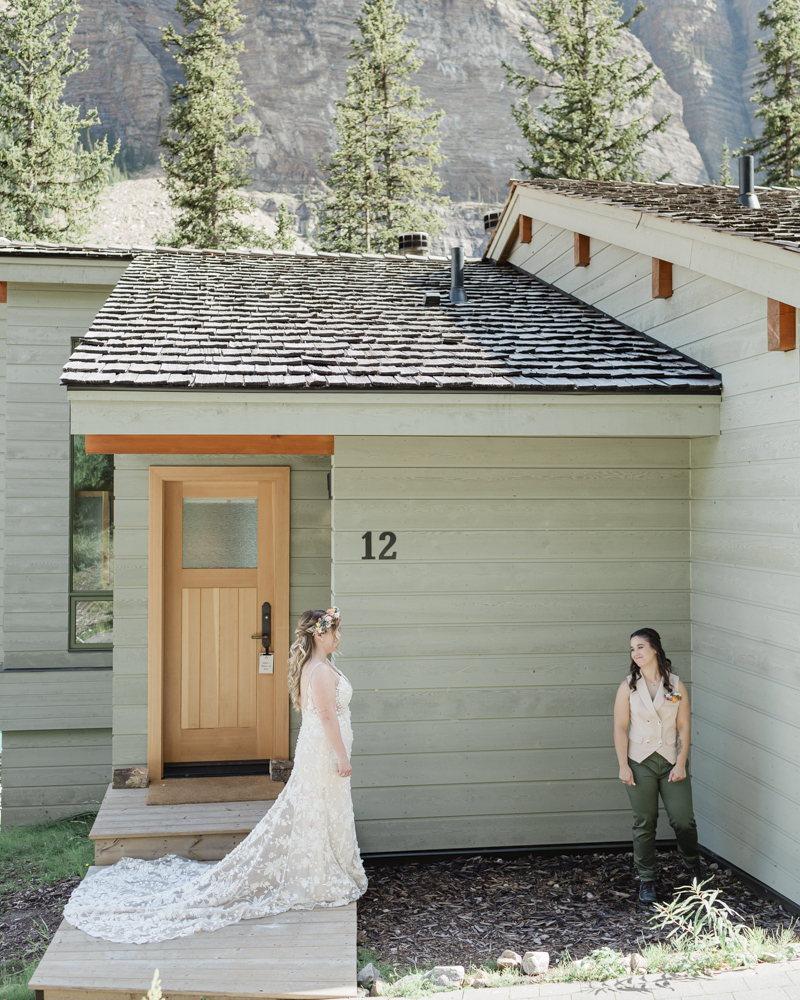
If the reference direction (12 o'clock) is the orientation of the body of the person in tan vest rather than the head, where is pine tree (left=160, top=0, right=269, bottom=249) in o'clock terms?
The pine tree is roughly at 5 o'clock from the person in tan vest.

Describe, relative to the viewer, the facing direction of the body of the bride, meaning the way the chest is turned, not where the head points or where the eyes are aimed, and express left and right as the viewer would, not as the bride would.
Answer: facing to the right of the viewer

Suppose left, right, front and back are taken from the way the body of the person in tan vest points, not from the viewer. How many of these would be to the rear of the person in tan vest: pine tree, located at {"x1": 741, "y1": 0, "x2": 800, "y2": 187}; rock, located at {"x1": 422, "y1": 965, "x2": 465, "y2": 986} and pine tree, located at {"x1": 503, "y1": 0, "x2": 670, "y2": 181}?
2

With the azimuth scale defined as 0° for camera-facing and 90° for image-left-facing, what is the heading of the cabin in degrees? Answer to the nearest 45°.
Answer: approximately 0°

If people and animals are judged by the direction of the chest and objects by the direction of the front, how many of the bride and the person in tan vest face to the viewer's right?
1

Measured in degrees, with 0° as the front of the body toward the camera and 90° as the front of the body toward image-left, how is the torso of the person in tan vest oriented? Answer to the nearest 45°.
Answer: approximately 0°

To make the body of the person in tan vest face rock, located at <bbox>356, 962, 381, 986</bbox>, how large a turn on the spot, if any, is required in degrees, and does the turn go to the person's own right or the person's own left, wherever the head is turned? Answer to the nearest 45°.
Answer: approximately 45° to the person's own right

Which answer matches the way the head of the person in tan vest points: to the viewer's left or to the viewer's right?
to the viewer's left
